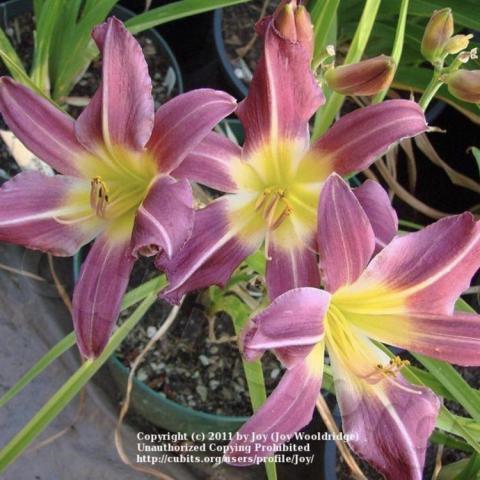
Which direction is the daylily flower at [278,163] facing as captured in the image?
toward the camera

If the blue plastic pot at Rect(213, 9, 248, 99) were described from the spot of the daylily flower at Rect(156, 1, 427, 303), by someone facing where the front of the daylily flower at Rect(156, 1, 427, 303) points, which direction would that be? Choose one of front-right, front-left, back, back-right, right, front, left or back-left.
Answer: back

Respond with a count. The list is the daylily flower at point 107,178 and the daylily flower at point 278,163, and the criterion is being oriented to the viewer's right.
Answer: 0

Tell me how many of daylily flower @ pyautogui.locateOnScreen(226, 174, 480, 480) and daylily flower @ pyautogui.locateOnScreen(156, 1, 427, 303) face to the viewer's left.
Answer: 0

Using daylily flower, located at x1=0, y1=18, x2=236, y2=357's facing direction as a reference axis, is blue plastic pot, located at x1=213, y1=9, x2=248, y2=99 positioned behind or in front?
behind

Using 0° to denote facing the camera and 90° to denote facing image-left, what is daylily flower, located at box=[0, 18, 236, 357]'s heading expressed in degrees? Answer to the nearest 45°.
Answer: approximately 45°
